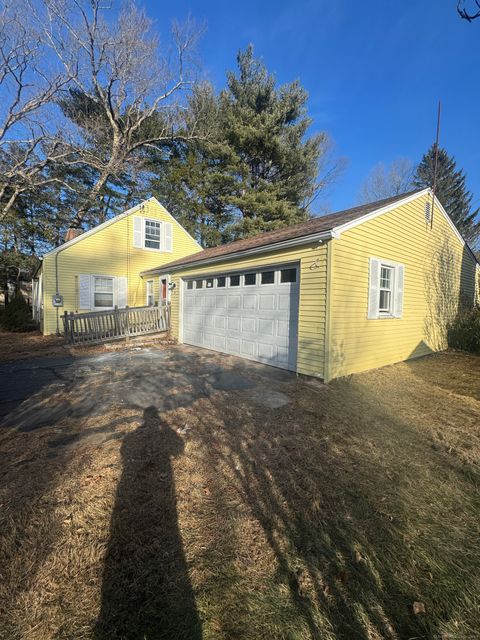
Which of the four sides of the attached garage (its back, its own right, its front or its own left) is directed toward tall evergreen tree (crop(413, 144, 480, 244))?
back

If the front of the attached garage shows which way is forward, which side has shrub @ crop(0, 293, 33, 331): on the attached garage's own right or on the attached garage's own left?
on the attached garage's own right

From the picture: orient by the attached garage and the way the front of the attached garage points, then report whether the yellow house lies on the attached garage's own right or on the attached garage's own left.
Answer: on the attached garage's own right

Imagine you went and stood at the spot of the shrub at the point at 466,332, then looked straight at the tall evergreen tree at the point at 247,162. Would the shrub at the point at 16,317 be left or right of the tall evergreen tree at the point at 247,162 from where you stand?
left

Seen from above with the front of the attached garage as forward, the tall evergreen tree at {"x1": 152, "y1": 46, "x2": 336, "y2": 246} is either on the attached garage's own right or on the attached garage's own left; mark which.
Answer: on the attached garage's own right

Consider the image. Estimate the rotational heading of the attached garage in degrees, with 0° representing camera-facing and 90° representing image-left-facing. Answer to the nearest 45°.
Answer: approximately 45°

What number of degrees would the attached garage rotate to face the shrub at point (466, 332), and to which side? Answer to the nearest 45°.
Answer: approximately 180°

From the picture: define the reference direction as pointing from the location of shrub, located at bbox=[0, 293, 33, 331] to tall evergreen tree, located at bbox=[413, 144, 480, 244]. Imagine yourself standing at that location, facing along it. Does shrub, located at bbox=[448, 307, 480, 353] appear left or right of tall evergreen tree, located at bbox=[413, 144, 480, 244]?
right

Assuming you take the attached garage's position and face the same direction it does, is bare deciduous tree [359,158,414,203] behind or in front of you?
behind
